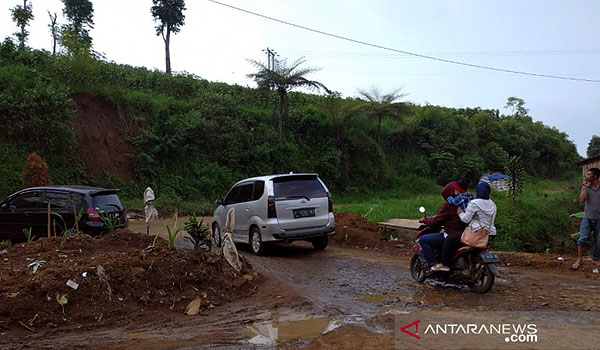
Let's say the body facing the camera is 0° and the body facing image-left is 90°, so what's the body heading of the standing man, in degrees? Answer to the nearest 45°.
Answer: approximately 45°

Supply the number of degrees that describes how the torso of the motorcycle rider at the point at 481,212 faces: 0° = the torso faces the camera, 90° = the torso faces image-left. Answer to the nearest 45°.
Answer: approximately 135°

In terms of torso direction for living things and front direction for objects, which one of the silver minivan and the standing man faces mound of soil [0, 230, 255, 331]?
the standing man

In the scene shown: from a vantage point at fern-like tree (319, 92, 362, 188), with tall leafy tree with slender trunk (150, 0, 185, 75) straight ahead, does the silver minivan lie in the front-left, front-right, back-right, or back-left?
back-left

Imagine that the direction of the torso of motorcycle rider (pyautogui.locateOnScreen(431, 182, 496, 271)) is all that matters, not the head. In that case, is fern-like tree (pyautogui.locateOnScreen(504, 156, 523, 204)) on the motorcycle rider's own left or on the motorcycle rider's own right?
on the motorcycle rider's own right

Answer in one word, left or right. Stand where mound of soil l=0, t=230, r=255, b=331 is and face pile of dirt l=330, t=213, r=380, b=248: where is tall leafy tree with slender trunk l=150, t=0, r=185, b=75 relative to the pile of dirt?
left

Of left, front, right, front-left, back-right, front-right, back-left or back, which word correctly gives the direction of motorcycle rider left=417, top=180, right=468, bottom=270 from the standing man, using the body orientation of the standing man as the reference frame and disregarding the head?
front

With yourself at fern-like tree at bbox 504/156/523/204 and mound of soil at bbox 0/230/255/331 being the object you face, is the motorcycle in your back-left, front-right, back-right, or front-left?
front-left

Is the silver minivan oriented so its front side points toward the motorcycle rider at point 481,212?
no

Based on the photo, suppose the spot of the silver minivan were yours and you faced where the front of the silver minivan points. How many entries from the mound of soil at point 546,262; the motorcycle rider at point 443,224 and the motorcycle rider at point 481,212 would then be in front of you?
0

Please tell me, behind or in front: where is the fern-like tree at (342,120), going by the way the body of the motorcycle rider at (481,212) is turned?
in front

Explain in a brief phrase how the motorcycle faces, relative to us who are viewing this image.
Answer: facing away from the viewer and to the left of the viewer

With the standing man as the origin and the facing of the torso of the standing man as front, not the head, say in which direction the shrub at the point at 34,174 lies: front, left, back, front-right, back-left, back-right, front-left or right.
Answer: front-right

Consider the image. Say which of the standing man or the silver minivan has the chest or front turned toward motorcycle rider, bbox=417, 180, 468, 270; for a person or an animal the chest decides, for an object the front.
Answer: the standing man
